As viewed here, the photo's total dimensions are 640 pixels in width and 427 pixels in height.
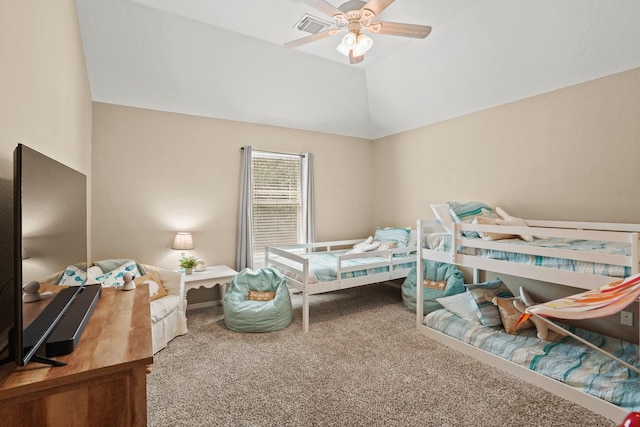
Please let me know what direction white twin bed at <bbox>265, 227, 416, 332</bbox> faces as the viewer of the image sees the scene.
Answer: facing the viewer and to the left of the viewer

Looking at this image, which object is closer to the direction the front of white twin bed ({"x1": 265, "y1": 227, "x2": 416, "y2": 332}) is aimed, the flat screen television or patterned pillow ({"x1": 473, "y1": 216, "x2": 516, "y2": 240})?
the flat screen television

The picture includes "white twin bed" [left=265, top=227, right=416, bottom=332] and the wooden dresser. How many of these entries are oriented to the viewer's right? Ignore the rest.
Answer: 1

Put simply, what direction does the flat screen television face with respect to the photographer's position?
facing to the right of the viewer

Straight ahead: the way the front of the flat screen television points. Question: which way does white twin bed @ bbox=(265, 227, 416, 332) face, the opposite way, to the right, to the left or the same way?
the opposite way

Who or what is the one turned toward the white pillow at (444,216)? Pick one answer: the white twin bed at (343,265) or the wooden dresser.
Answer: the wooden dresser

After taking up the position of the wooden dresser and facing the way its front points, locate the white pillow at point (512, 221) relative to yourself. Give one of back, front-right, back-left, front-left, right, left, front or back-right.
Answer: front

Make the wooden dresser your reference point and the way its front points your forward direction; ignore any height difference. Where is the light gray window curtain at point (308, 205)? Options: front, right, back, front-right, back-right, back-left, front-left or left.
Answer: front-left

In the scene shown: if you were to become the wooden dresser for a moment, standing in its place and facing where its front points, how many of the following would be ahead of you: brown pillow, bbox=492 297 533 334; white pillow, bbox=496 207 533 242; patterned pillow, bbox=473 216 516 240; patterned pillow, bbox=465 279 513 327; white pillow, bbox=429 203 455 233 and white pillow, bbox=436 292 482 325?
6

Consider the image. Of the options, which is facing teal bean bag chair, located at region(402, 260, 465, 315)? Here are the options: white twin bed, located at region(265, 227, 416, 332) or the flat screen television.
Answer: the flat screen television

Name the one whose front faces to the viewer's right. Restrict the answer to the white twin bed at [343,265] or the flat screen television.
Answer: the flat screen television

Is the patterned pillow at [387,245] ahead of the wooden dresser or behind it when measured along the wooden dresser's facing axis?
ahead

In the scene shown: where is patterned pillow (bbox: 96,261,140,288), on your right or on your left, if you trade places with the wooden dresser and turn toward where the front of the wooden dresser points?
on your left

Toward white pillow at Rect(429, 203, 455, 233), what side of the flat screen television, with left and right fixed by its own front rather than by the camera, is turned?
front

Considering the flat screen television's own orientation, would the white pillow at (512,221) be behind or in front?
in front

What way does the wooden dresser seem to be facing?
to the viewer's right
